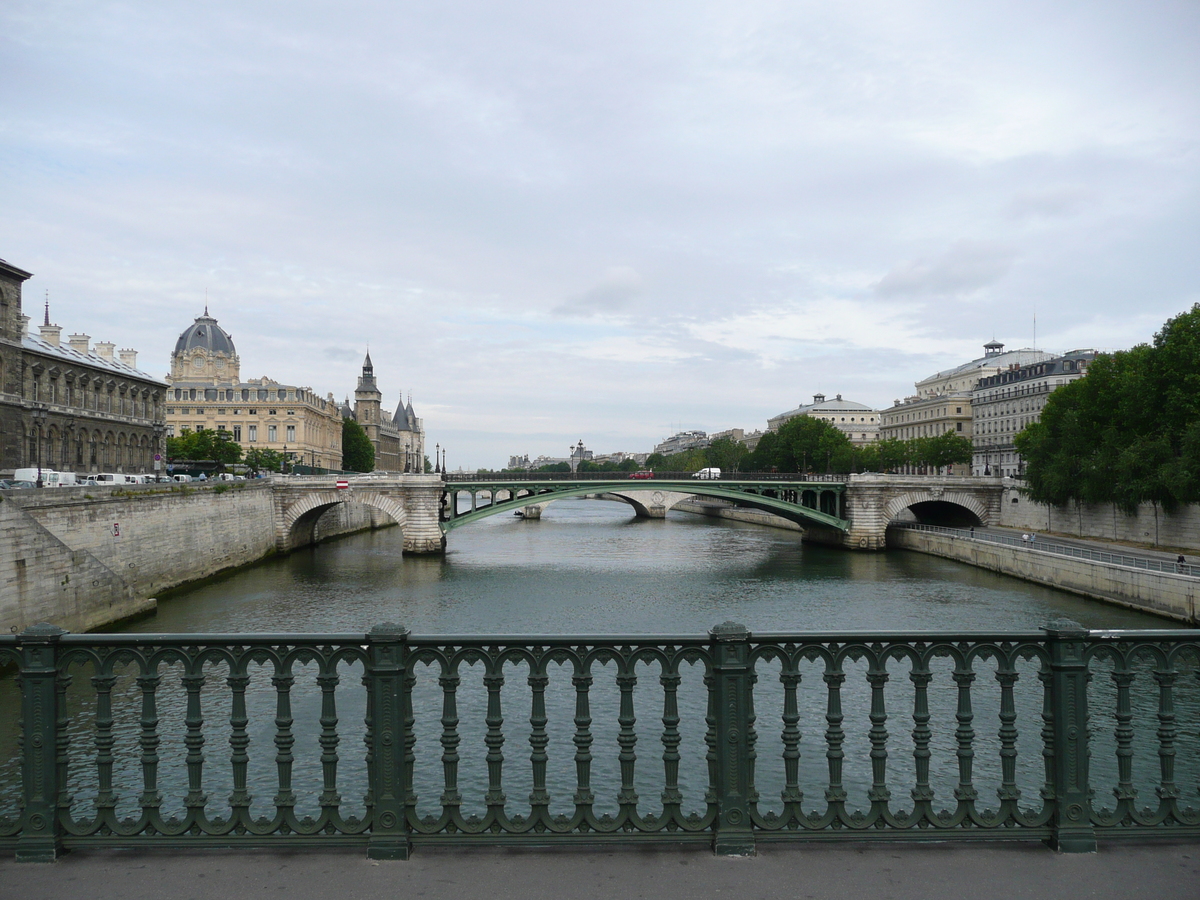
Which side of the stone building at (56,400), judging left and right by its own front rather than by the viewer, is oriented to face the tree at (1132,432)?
front

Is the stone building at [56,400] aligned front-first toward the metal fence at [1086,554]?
yes

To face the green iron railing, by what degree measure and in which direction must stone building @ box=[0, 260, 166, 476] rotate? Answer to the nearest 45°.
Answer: approximately 45° to its right

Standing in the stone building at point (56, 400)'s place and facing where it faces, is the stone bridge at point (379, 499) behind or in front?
in front

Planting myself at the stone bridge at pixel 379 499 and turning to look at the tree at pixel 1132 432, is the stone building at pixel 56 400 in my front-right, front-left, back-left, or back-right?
back-right

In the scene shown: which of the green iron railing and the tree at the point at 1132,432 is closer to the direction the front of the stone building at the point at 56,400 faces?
the tree

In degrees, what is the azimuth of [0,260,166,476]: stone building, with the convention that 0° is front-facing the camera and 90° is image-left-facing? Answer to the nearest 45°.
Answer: approximately 315°

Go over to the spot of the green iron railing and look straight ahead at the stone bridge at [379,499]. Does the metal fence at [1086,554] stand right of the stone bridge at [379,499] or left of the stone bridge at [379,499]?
right
